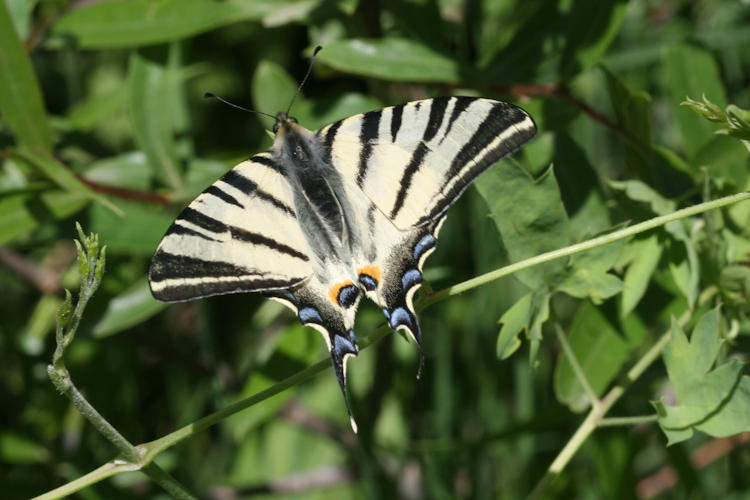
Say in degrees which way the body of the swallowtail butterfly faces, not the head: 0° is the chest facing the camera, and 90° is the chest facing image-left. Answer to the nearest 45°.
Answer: approximately 135°

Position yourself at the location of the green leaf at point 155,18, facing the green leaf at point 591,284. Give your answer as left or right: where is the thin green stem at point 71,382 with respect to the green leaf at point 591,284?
right
